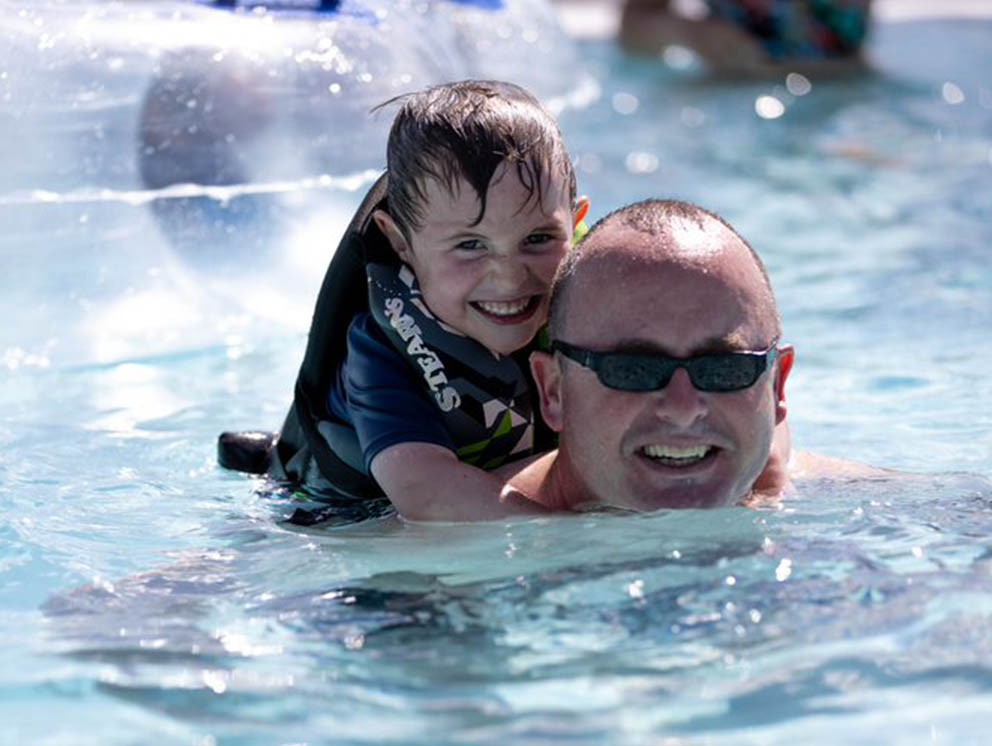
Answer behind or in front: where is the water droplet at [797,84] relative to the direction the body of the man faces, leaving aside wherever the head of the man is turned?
behind

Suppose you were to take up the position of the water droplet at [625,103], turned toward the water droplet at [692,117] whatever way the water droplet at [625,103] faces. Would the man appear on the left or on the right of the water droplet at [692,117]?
right

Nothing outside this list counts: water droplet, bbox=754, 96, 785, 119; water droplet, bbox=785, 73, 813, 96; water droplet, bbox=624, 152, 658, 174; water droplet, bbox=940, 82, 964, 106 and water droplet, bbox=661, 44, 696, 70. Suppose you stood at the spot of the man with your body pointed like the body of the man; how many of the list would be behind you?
5

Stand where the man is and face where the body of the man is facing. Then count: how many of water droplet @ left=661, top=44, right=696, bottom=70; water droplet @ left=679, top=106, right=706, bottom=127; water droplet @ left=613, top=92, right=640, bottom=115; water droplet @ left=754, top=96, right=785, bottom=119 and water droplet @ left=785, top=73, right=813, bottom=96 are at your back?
5

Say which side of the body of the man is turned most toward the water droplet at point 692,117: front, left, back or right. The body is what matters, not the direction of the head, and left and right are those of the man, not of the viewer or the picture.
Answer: back

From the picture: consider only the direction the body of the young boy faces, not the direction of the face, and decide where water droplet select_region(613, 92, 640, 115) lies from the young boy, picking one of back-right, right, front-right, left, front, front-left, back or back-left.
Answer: back-left

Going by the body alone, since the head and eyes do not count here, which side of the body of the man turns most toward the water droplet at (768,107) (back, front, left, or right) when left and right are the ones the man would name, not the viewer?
back

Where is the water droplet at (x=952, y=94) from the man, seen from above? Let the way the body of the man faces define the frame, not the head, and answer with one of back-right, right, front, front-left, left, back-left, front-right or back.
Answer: back

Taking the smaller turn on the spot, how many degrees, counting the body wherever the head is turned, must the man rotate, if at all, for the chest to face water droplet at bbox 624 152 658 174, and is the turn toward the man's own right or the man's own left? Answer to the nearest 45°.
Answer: approximately 180°

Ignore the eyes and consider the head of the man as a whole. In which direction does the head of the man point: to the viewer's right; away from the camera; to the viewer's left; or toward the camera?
toward the camera

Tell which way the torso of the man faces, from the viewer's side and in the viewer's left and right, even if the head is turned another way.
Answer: facing the viewer

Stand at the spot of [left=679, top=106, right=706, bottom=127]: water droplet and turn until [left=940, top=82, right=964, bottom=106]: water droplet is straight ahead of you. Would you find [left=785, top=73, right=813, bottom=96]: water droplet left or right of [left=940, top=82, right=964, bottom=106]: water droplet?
left

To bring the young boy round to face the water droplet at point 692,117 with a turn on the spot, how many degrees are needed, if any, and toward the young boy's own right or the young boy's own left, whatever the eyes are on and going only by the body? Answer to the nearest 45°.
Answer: approximately 135° to the young boy's own left

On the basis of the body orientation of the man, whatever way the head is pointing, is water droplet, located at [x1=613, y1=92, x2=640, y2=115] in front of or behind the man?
behind
